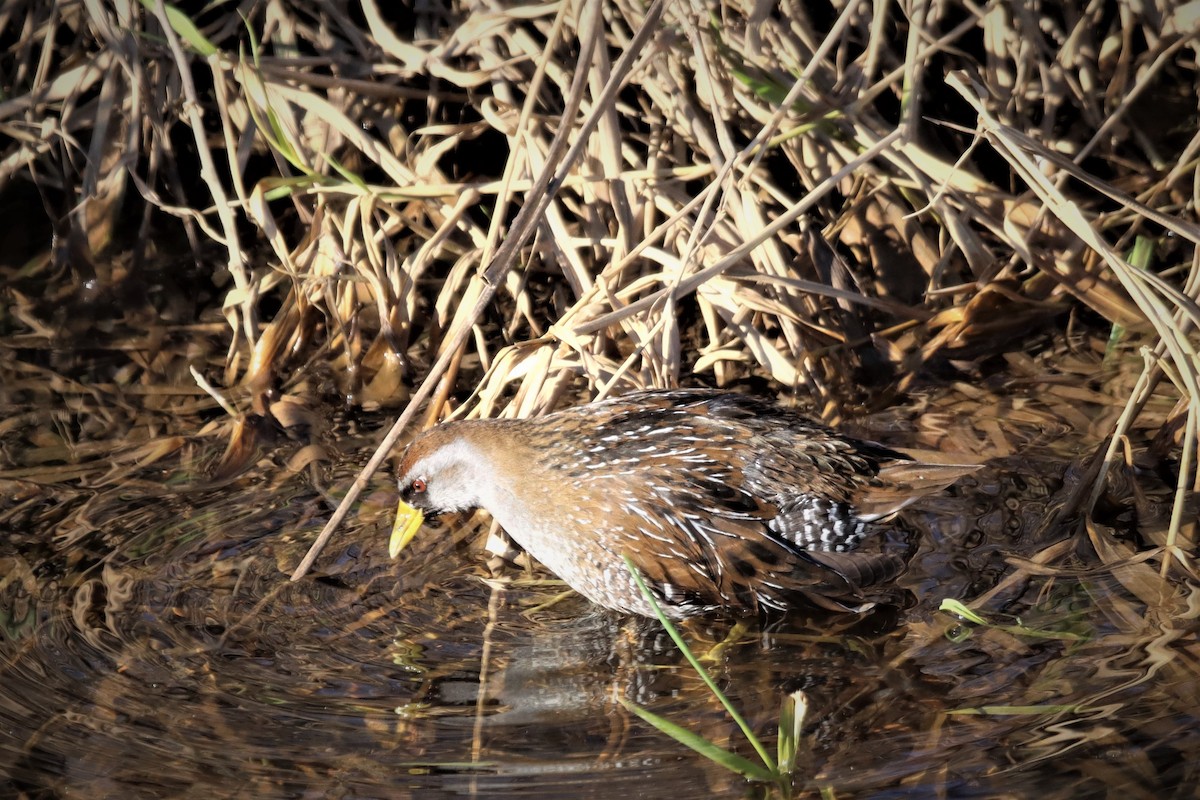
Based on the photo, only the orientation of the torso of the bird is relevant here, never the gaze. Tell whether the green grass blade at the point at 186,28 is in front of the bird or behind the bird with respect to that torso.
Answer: in front

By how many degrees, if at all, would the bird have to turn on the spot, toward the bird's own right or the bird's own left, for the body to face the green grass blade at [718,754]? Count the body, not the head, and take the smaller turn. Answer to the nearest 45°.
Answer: approximately 90° to the bird's own left

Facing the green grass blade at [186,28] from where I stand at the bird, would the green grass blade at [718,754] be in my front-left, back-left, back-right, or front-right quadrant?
back-left

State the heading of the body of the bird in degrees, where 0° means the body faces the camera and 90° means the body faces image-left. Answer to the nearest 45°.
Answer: approximately 90°
